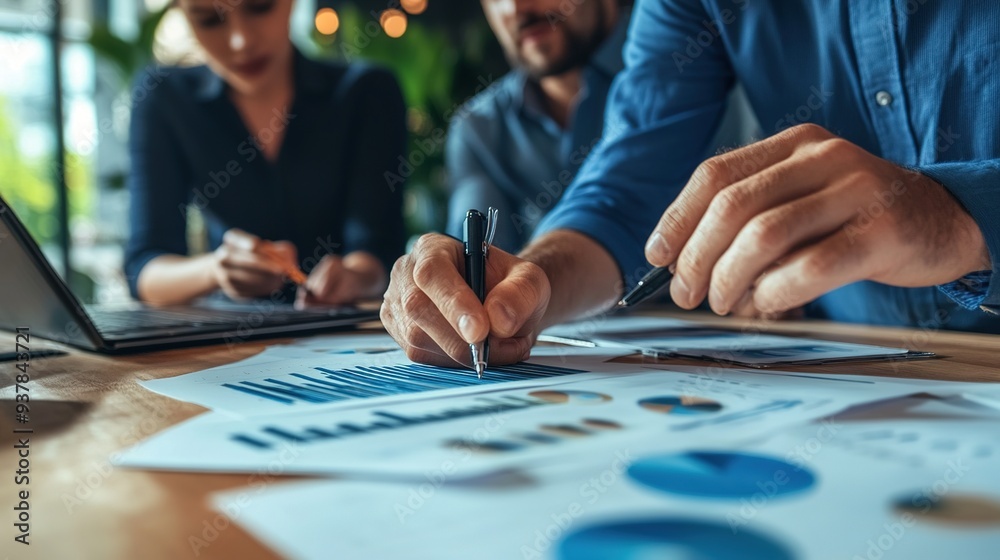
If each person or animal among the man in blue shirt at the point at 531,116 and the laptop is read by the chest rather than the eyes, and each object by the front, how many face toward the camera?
1

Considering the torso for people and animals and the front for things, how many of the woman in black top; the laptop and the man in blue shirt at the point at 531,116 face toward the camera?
2

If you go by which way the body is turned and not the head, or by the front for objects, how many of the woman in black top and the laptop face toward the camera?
1

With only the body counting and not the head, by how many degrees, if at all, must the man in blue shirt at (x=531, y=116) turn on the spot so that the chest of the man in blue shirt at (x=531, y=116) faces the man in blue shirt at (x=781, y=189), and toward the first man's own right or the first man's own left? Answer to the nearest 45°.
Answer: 0° — they already face them

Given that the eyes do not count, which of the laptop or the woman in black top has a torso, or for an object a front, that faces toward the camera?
the woman in black top

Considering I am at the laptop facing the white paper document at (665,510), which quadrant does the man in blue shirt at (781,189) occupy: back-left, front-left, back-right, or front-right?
front-left

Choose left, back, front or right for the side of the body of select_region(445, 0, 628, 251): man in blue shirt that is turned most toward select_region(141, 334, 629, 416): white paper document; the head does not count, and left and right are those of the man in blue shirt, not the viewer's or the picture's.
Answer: front

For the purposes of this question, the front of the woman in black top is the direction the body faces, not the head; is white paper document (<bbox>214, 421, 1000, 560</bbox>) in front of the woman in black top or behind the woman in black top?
in front

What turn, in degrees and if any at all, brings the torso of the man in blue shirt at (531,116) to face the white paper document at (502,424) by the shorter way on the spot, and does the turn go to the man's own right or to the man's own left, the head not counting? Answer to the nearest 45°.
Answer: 0° — they already face it

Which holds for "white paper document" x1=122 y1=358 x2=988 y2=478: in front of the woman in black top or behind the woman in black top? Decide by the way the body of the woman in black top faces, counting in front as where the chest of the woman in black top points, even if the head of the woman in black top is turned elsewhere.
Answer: in front

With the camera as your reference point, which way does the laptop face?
facing away from the viewer and to the right of the viewer

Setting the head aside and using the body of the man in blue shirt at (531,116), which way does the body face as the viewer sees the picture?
toward the camera

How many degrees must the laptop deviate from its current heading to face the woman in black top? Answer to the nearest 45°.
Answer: approximately 45° to its left

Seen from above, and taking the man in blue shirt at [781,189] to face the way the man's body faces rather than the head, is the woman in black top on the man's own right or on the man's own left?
on the man's own right

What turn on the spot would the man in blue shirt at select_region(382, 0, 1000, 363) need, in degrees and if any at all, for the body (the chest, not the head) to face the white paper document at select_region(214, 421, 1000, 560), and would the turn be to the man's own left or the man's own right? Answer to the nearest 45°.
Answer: approximately 45° to the man's own left
